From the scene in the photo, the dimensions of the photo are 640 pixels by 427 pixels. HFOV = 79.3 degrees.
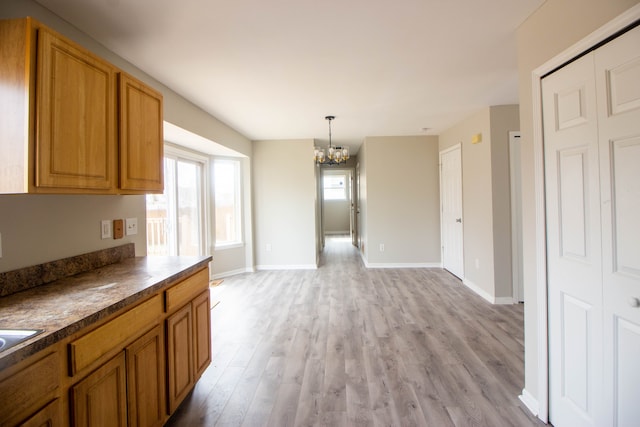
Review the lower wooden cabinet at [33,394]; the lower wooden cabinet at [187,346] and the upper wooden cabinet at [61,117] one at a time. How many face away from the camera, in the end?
0

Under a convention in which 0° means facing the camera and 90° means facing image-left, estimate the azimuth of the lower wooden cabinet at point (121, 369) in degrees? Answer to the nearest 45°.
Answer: approximately 315°

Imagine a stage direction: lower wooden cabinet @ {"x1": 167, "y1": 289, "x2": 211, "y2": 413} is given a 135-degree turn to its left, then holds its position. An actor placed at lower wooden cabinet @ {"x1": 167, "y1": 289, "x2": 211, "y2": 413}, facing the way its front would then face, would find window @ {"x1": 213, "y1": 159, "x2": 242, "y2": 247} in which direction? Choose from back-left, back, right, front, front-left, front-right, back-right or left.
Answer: front

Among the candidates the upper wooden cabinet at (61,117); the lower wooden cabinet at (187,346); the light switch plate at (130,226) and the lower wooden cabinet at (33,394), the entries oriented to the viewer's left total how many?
0

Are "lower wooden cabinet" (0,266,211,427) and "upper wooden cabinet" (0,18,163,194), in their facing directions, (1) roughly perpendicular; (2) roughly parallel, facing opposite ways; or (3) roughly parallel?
roughly parallel

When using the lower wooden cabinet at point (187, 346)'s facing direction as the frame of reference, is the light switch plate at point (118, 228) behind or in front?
behind

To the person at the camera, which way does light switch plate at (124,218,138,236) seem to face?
facing the viewer and to the right of the viewer

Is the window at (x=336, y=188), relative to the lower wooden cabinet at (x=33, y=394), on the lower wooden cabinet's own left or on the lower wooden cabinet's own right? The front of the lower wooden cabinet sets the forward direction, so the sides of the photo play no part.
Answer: on the lower wooden cabinet's own left

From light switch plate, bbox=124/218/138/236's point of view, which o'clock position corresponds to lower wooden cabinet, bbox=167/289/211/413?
The lower wooden cabinet is roughly at 1 o'clock from the light switch plate.

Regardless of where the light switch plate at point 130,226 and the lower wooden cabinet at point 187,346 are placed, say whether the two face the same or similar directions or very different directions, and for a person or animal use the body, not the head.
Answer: same or similar directions

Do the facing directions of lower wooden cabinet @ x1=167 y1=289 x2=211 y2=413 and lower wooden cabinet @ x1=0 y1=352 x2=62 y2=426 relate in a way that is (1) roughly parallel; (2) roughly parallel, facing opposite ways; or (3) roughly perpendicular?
roughly parallel

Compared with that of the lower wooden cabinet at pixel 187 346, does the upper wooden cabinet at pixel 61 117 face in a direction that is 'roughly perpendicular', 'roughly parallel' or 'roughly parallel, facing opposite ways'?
roughly parallel

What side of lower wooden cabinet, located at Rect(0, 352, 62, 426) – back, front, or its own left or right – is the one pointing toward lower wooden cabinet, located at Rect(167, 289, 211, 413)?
left
